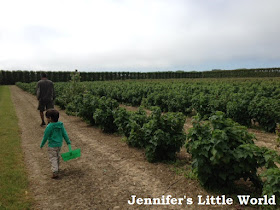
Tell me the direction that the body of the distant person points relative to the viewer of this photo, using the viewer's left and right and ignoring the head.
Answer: facing away from the viewer

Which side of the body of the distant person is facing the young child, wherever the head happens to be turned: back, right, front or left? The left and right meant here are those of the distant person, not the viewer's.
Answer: back
